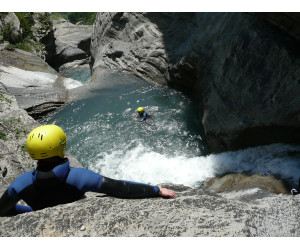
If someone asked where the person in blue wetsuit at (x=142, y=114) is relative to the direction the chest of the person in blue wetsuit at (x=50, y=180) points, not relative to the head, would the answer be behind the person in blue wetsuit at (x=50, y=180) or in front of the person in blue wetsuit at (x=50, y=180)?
in front

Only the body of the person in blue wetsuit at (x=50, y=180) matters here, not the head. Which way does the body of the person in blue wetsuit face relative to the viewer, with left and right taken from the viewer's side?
facing away from the viewer

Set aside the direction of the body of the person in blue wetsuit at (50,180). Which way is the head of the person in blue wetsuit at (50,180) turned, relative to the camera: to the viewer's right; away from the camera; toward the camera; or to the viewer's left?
away from the camera
